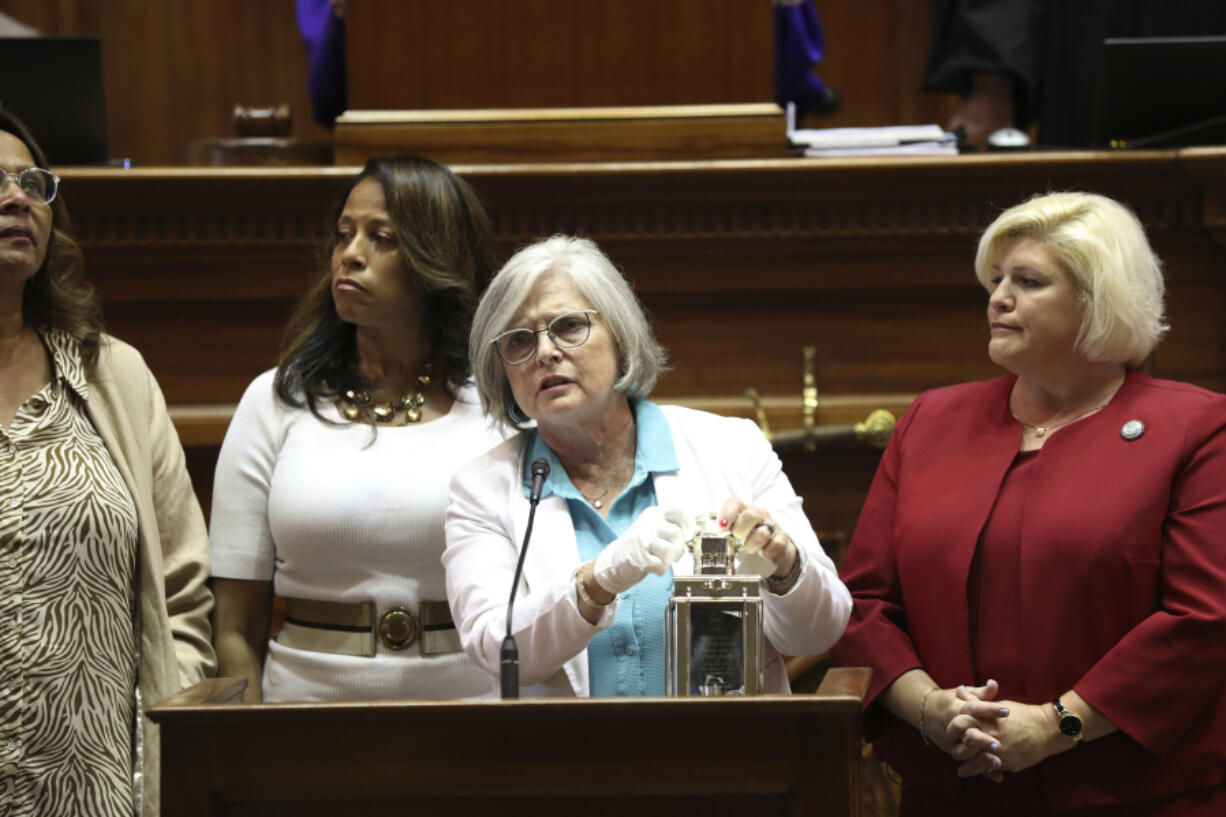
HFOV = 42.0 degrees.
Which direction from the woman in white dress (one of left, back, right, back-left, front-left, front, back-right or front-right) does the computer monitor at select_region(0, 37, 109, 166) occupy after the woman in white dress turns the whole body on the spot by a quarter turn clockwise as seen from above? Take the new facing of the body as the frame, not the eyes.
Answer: front-right

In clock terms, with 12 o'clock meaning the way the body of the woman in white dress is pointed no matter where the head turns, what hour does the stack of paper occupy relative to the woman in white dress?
The stack of paper is roughly at 8 o'clock from the woman in white dress.

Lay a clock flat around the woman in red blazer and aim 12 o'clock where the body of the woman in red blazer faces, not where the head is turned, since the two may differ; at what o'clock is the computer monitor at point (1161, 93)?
The computer monitor is roughly at 5 o'clock from the woman in red blazer.

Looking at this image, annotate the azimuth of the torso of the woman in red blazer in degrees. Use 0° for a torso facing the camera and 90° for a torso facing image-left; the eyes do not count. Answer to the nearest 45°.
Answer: approximately 45°

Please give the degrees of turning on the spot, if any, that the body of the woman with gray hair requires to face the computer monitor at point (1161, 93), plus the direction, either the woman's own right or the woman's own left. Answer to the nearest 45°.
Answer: approximately 135° to the woman's own left

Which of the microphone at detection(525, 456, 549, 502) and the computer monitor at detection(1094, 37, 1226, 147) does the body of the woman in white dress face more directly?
the microphone

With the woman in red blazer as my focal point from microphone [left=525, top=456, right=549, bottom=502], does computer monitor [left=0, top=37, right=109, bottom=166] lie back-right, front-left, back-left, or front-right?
back-left

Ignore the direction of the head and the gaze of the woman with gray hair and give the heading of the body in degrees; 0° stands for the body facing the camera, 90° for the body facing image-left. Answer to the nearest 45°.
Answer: approximately 0°
